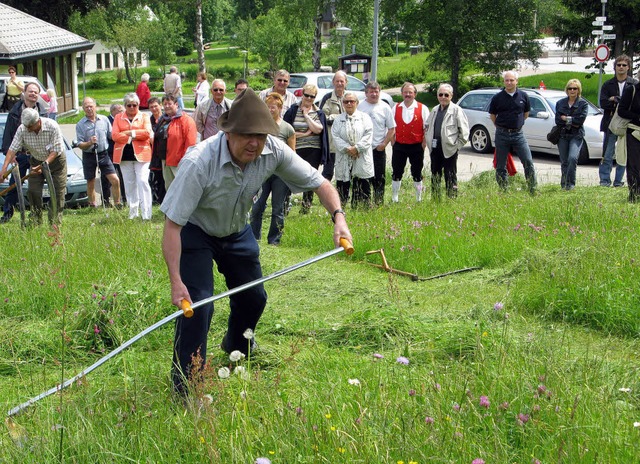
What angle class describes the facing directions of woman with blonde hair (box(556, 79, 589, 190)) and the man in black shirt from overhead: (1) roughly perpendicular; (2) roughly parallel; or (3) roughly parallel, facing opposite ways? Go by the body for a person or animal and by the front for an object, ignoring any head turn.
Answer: roughly parallel

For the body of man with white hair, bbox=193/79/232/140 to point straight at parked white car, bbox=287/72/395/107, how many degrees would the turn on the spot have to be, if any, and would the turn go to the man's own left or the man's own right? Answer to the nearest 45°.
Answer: approximately 180°

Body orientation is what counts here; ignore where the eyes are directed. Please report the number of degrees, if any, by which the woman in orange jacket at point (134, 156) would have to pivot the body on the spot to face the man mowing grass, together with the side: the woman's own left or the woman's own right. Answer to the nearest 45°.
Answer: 0° — they already face them

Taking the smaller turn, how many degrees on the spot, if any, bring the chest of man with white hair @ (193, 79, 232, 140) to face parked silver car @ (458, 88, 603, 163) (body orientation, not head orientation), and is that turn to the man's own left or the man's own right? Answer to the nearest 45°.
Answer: approximately 135° to the man's own left

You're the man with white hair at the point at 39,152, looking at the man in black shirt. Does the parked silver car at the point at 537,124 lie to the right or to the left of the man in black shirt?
left

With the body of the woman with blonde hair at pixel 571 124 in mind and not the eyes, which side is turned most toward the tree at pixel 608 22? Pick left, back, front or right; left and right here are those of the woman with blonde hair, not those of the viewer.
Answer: back

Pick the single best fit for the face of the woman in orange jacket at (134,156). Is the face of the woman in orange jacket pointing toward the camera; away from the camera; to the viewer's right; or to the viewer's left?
toward the camera

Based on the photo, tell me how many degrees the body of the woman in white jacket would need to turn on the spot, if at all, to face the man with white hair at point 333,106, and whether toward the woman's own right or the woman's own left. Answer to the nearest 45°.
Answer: approximately 180°

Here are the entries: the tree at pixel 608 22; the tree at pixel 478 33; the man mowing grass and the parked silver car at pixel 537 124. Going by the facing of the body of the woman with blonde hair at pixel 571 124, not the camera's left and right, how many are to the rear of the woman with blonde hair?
3

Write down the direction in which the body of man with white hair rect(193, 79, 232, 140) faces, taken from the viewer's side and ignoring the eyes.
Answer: toward the camera

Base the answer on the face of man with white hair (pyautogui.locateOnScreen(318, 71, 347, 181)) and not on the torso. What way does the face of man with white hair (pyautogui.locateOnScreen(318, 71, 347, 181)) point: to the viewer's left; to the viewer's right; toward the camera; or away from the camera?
toward the camera

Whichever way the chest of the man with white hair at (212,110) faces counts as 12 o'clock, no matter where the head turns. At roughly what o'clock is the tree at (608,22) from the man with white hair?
The tree is roughly at 7 o'clock from the man with white hair.

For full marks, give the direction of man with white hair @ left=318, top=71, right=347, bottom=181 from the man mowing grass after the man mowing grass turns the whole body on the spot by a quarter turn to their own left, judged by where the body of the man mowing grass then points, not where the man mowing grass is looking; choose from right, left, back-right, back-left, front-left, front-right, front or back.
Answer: front-left

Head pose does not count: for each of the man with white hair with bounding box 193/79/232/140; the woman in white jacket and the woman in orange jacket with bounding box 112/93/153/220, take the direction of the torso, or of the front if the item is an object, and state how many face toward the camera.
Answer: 3

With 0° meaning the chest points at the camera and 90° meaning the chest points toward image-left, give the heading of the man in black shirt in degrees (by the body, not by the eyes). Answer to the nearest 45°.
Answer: approximately 0°

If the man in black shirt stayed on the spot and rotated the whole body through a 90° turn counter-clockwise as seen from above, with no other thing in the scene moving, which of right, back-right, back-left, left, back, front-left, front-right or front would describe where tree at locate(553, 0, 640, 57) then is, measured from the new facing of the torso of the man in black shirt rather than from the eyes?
left

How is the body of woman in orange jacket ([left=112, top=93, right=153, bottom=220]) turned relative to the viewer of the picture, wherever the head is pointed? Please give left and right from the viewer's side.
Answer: facing the viewer

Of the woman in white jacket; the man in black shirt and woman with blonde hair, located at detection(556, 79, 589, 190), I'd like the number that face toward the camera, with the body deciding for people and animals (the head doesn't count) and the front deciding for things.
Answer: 3

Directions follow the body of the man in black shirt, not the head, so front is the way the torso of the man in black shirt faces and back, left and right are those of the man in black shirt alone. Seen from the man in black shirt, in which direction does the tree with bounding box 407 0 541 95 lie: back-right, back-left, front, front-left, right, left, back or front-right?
back
